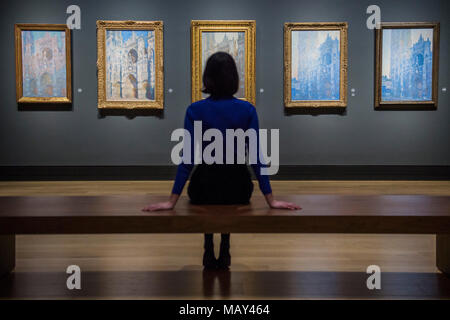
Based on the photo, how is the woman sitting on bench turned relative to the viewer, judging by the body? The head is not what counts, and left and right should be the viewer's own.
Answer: facing away from the viewer

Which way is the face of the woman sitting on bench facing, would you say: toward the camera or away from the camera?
away from the camera

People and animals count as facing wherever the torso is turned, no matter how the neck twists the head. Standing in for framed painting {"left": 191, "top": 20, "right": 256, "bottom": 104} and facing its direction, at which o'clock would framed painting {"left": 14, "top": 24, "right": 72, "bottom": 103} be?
framed painting {"left": 14, "top": 24, "right": 72, "bottom": 103} is roughly at 3 o'clock from framed painting {"left": 191, "top": 20, "right": 256, "bottom": 104}.

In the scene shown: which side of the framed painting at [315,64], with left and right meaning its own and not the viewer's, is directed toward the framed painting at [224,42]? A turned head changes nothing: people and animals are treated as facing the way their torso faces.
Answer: right

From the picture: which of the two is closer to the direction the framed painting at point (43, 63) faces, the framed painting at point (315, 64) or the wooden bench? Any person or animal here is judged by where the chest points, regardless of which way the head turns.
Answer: the wooden bench

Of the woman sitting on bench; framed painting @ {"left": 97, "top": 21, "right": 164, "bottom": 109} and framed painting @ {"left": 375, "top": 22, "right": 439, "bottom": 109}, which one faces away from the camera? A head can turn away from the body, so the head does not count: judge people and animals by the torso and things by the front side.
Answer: the woman sitting on bench

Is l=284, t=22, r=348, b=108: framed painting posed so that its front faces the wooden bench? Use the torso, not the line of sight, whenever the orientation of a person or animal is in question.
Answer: yes

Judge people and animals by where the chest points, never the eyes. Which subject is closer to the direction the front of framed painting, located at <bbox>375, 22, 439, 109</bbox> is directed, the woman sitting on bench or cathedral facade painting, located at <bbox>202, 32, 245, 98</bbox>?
the woman sitting on bench

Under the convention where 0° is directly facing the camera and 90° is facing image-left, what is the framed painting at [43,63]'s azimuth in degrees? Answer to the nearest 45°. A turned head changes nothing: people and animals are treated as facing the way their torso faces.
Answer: approximately 0°
